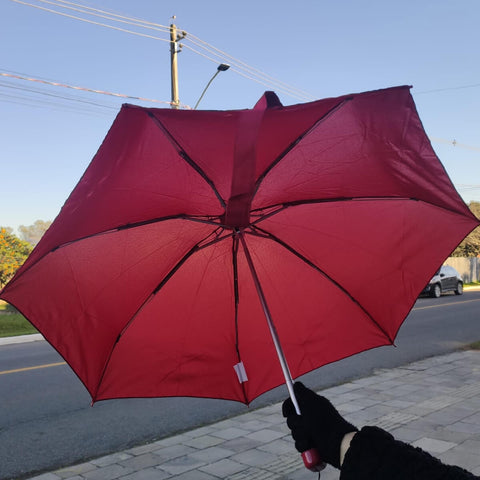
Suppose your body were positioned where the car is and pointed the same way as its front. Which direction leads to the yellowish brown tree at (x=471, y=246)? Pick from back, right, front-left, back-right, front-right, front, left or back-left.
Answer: back-right

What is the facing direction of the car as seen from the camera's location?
facing the viewer and to the left of the viewer

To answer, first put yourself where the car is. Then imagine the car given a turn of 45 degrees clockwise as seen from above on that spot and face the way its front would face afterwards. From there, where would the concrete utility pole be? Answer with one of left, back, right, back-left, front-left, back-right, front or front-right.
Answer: front-left

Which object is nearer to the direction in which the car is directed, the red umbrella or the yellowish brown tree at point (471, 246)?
the red umbrella

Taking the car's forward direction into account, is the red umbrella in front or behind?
in front
